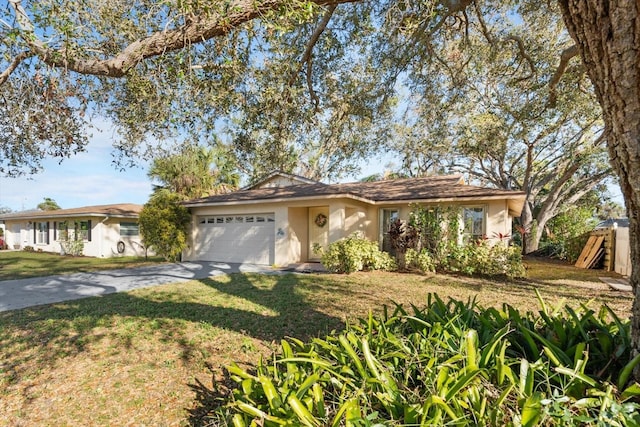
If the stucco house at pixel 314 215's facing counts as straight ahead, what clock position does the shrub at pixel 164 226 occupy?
The shrub is roughly at 3 o'clock from the stucco house.

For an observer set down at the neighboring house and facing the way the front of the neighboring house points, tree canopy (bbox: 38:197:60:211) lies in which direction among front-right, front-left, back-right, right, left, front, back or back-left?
back-right

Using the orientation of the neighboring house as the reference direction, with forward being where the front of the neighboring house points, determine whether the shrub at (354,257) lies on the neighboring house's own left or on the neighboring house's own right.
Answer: on the neighboring house's own left

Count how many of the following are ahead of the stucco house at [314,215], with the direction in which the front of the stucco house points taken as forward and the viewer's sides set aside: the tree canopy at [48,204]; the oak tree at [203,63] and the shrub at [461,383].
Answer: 2

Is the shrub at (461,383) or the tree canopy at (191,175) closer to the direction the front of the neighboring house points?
the shrub

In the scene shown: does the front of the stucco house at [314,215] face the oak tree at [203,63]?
yes

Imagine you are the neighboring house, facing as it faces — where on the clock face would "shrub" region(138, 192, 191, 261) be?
The shrub is roughly at 10 o'clock from the neighboring house.

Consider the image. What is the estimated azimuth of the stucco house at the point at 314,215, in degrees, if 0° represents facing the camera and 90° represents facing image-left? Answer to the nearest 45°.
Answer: approximately 0°

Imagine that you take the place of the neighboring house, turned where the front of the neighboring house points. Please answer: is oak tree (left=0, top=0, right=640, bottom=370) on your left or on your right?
on your left

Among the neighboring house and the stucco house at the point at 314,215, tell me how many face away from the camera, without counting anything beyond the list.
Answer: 0

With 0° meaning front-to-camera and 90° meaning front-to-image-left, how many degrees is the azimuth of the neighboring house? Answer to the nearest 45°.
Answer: approximately 45°
